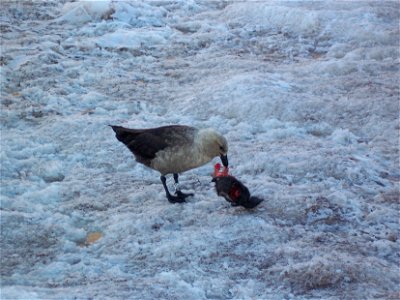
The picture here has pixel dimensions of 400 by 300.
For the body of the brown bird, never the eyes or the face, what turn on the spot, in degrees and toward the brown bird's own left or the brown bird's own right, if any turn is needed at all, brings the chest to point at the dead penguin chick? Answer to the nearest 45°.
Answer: approximately 45° to the brown bird's own right

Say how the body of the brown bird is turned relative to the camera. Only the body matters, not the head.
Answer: to the viewer's right
